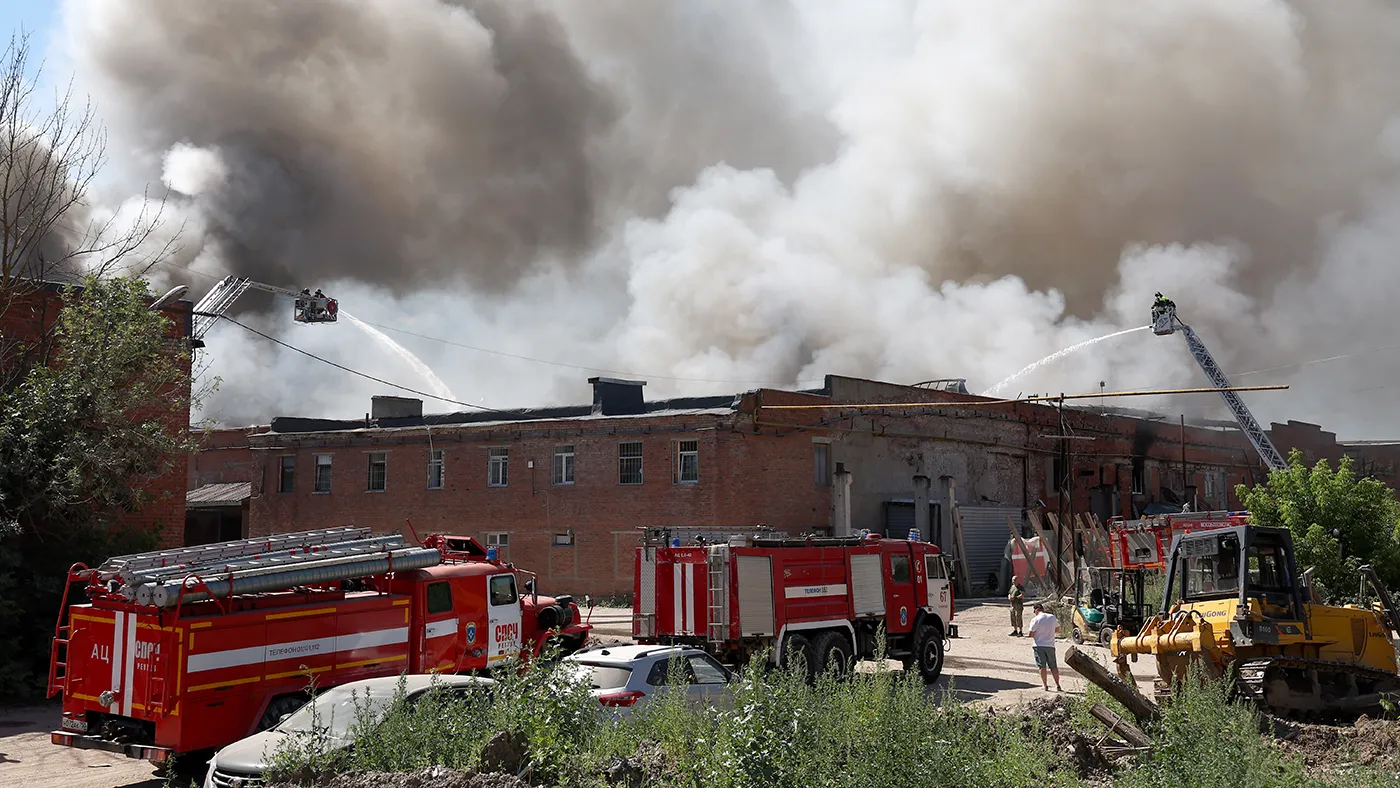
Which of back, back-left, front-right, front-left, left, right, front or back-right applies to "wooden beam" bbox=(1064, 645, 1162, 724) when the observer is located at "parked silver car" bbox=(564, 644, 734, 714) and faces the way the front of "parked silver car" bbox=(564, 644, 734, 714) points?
right

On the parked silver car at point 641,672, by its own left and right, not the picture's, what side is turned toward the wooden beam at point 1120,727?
right

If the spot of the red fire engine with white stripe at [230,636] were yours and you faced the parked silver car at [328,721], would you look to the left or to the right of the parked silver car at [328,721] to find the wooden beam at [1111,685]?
left

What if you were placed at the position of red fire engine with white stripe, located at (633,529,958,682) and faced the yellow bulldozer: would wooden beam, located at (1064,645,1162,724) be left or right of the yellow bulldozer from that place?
right

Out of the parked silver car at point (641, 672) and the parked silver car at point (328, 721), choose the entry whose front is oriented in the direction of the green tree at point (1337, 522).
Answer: the parked silver car at point (641, 672)

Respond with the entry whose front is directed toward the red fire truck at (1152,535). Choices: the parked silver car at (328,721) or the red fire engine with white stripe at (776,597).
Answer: the red fire engine with white stripe

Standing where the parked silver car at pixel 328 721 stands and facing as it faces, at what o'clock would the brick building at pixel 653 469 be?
The brick building is roughly at 5 o'clock from the parked silver car.

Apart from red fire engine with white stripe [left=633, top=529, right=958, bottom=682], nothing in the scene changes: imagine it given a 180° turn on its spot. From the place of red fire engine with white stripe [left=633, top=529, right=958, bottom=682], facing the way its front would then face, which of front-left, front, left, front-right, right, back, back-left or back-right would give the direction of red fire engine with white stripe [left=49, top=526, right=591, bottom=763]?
front

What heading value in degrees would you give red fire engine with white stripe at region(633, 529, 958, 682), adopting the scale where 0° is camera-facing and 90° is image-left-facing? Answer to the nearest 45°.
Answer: approximately 225°

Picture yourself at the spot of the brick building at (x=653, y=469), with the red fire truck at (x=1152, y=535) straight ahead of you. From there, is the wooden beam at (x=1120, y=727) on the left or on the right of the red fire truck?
right

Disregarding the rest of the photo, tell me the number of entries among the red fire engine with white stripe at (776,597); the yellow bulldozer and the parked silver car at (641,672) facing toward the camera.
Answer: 0

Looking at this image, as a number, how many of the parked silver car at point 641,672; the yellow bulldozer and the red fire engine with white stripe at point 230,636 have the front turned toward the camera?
0
